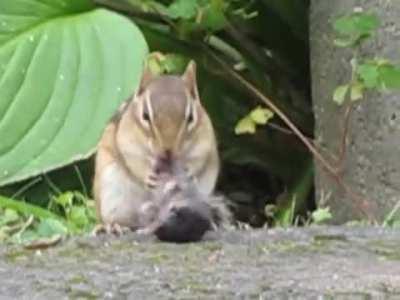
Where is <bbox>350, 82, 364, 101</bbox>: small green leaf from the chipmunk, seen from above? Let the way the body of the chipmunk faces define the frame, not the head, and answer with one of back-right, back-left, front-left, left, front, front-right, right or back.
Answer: back-left

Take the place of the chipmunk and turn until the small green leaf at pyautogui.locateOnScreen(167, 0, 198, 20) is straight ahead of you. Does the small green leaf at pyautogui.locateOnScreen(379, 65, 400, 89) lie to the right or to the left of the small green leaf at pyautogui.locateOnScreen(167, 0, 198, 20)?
right

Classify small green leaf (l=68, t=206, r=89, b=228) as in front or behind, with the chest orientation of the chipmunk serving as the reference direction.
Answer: behind

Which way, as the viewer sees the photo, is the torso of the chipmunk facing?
toward the camera

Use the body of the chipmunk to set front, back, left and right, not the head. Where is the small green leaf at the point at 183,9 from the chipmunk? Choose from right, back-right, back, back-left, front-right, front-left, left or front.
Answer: back

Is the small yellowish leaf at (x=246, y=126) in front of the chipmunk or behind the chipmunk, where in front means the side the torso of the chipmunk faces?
behind

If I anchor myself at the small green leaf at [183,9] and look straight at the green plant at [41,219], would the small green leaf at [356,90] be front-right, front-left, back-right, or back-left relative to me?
back-left

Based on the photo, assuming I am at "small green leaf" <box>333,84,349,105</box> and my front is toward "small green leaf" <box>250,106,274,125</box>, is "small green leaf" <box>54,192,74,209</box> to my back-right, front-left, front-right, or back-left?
front-left
